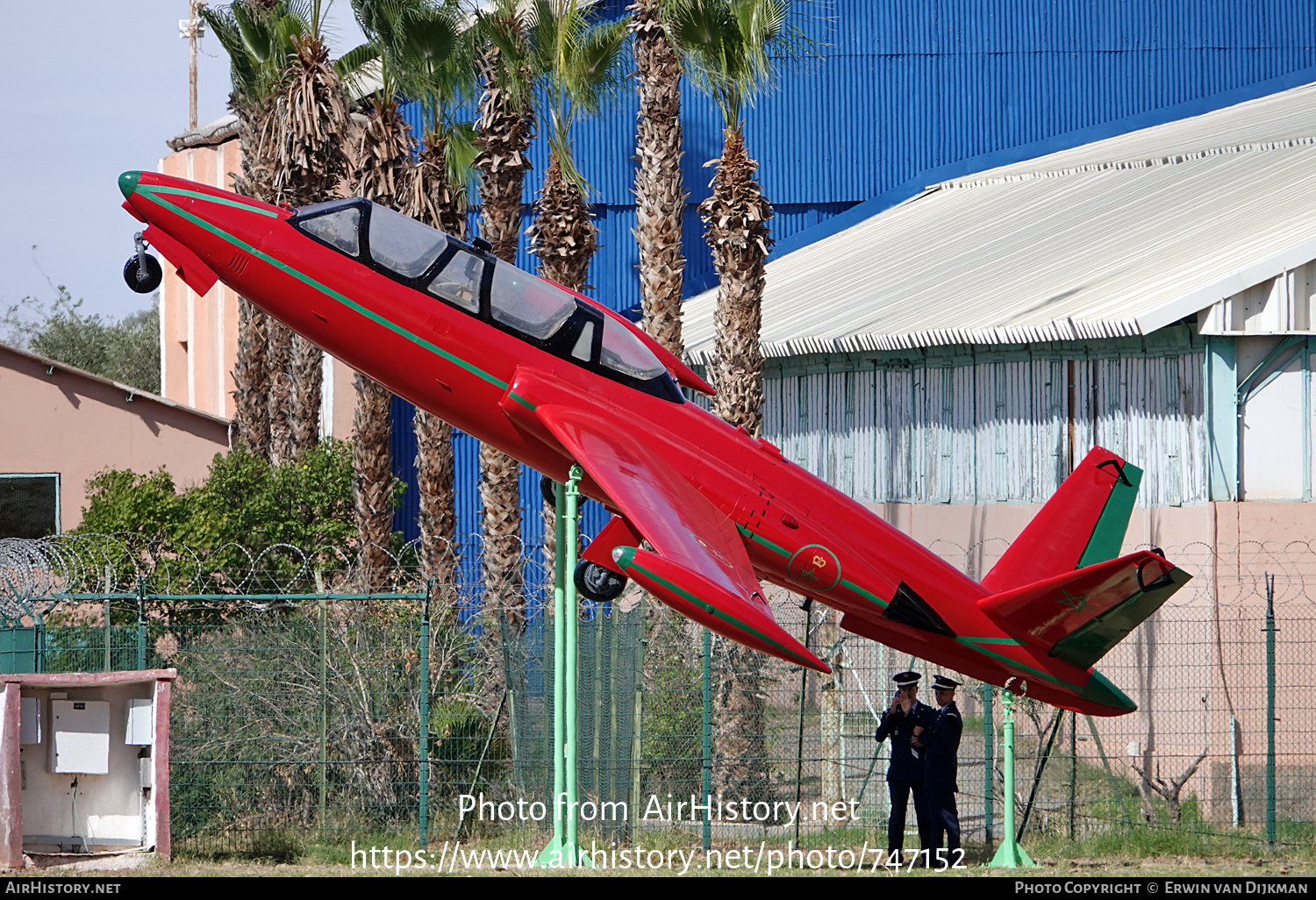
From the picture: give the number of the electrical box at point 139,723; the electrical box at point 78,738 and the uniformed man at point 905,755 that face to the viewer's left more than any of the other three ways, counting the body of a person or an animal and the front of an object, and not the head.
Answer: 0

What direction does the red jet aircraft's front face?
to the viewer's left

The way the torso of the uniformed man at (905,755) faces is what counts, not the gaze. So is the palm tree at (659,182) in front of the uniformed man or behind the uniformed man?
behind

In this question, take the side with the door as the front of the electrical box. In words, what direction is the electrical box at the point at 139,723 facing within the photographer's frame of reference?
facing the viewer

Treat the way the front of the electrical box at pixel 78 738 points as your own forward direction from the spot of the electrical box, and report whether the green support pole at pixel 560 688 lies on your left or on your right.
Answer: on your left

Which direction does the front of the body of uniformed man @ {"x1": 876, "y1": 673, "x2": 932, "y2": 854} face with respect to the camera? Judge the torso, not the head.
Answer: toward the camera

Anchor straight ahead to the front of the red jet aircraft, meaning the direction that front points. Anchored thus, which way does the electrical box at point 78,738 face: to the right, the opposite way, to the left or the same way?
to the left

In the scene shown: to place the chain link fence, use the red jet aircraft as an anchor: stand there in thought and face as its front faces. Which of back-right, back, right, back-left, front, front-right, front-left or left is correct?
right

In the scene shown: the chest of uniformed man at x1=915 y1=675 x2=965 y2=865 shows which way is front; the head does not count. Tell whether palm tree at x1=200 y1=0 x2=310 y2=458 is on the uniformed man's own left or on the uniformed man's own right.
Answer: on the uniformed man's own right

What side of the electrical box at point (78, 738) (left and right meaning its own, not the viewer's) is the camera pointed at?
front

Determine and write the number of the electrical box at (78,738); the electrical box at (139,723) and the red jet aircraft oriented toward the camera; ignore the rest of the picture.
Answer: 2

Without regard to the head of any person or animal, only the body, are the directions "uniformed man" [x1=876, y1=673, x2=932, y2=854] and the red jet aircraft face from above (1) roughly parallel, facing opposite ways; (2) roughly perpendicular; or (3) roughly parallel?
roughly perpendicular

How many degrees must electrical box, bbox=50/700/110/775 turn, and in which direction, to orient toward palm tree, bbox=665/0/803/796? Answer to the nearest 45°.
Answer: approximately 135° to its left

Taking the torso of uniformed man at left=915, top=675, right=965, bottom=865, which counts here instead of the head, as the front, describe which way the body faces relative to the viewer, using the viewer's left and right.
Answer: facing the viewer and to the left of the viewer

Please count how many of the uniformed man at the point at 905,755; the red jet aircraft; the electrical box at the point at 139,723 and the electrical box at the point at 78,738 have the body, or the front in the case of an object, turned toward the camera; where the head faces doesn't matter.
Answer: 3
